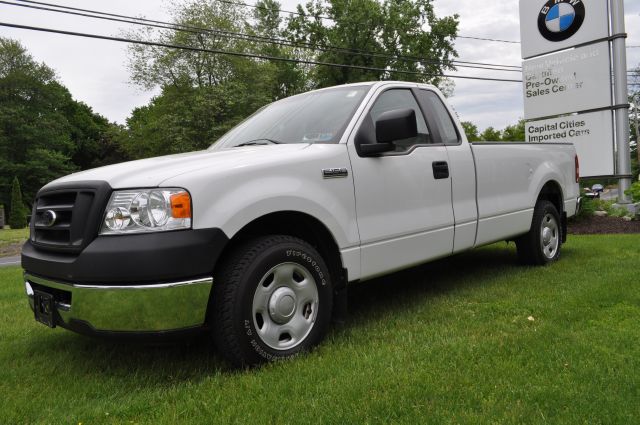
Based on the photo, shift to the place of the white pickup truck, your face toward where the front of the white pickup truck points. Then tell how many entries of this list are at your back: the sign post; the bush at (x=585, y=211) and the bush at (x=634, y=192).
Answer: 3

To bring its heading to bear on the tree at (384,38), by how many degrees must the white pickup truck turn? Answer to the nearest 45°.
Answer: approximately 135° to its right

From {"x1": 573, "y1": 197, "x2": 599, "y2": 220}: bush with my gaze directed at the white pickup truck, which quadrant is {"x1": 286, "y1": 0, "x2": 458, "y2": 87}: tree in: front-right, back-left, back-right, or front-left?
back-right

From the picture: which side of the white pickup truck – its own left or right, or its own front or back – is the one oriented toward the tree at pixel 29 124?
right

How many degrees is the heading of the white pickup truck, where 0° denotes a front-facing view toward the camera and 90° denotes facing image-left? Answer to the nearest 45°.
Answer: approximately 45°

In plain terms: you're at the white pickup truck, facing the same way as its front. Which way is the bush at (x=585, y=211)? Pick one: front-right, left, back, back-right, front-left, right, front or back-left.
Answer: back

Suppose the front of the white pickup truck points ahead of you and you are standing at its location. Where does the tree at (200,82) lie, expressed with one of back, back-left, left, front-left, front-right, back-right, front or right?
back-right

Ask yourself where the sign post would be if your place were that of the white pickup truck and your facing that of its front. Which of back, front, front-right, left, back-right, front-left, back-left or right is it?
back

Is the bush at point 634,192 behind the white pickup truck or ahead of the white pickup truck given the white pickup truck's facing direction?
behind
